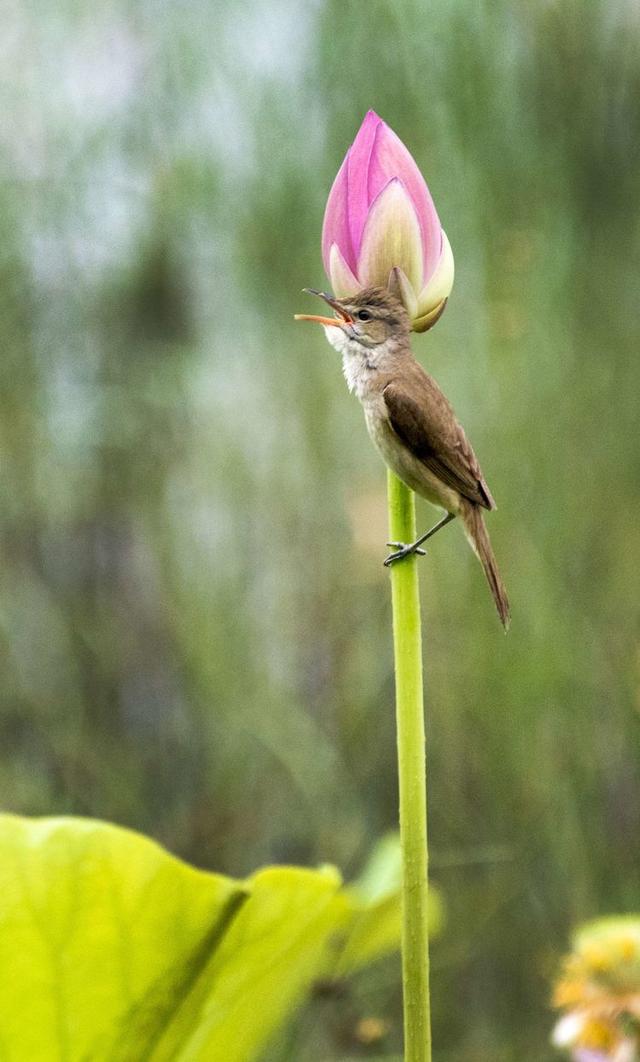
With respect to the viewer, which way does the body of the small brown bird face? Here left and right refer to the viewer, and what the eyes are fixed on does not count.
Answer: facing to the left of the viewer
